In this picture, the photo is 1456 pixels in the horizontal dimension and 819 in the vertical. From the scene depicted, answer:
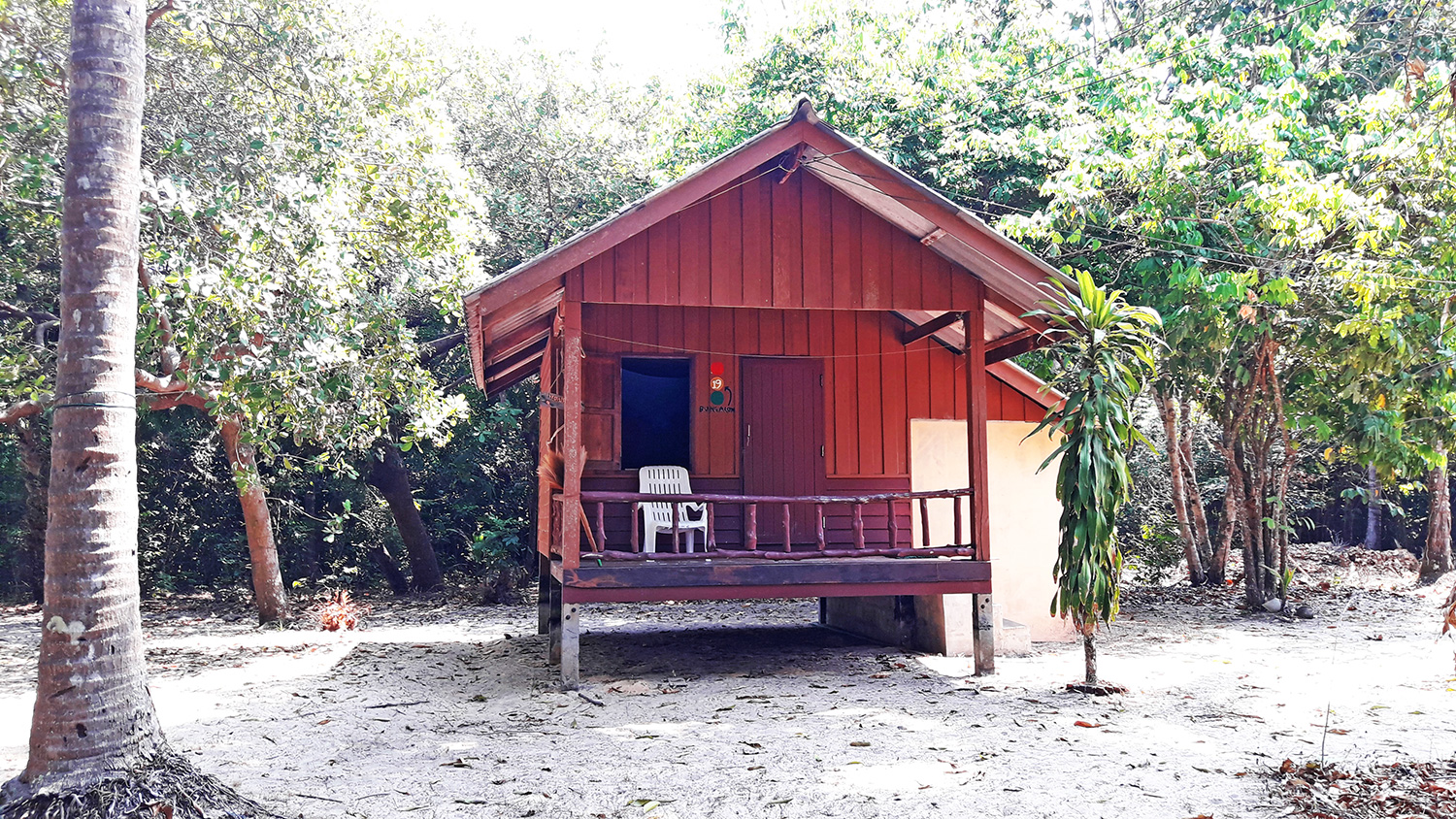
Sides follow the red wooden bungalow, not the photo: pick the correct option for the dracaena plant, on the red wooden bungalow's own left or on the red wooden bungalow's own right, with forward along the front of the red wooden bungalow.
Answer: on the red wooden bungalow's own left

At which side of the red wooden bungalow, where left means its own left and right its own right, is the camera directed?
front
